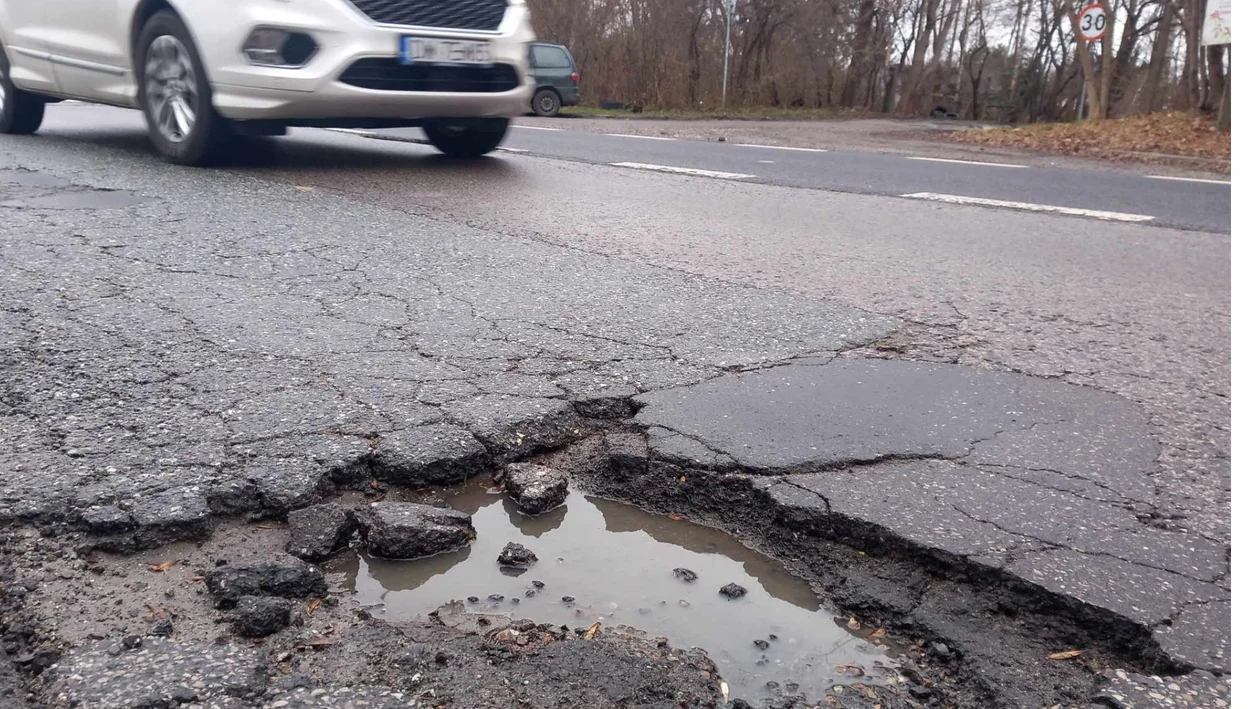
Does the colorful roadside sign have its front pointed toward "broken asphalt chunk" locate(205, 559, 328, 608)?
yes

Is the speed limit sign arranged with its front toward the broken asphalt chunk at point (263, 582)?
yes

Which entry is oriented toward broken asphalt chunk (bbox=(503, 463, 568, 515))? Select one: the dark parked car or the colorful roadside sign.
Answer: the colorful roadside sign

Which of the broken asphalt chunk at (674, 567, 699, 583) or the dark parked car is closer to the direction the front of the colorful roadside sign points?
the broken asphalt chunk

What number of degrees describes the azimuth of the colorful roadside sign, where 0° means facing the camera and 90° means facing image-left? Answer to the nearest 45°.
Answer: approximately 0°

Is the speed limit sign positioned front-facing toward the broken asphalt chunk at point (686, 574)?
yes

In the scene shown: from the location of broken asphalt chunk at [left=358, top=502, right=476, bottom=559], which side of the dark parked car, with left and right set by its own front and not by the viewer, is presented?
left

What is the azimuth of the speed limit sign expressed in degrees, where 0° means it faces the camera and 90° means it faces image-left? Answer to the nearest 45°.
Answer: approximately 0°

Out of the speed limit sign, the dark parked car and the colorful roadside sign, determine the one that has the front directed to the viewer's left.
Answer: the dark parked car

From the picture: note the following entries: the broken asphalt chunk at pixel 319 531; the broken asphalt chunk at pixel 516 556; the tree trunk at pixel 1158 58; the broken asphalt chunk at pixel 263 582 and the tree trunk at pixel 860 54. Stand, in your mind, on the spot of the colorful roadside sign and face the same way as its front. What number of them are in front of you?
3

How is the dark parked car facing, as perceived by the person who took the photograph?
facing to the left of the viewer

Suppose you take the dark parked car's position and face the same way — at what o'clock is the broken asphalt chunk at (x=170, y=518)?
The broken asphalt chunk is roughly at 9 o'clock from the dark parked car.
